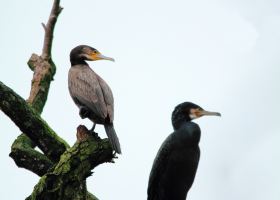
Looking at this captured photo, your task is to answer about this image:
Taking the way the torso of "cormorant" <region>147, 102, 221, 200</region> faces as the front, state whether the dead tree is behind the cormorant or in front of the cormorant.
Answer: behind

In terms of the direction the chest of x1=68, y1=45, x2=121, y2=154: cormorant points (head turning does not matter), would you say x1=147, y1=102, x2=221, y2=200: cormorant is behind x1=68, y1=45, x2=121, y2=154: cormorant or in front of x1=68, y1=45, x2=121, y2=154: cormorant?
behind

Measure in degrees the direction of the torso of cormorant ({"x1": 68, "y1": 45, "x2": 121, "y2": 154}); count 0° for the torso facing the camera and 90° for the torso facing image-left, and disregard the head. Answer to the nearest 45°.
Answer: approximately 135°

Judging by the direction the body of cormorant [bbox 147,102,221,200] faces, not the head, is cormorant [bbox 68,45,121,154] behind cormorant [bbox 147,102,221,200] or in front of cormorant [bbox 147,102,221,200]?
behind

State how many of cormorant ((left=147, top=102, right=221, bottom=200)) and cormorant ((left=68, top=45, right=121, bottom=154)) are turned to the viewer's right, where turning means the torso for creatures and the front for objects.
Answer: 1
